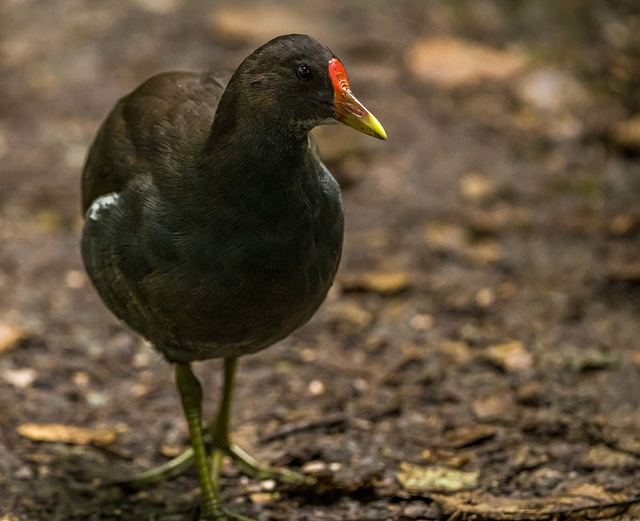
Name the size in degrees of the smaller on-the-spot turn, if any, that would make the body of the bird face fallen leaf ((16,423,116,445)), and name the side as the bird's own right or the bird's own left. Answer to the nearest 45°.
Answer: approximately 180°

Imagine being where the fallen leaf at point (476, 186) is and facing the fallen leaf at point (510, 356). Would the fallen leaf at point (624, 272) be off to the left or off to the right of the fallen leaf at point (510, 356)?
left

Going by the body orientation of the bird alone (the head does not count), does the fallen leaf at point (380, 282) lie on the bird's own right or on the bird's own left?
on the bird's own left

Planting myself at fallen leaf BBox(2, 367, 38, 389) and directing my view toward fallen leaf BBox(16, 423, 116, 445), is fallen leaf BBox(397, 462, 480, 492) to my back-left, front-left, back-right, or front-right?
front-left

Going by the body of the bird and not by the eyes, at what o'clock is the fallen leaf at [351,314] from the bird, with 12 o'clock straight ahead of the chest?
The fallen leaf is roughly at 8 o'clock from the bird.

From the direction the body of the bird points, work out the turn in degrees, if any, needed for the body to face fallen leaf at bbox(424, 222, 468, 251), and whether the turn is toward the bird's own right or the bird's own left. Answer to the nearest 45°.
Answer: approximately 90° to the bird's own left

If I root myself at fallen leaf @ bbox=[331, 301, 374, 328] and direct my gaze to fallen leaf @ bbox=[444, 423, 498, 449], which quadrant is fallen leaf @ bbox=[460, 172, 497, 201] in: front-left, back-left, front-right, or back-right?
back-left

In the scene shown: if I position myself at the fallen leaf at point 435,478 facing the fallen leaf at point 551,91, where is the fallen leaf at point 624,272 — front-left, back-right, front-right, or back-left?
front-right

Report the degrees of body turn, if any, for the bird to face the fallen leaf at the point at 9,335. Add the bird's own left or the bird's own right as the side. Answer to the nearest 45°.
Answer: approximately 180°

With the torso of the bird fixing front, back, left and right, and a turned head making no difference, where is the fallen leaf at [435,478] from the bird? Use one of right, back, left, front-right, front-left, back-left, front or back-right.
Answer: left

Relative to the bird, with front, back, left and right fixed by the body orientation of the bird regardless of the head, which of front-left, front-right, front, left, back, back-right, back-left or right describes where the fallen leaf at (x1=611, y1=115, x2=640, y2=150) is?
left

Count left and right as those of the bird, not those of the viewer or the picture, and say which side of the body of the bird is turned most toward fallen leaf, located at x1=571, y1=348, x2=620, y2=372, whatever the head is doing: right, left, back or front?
left

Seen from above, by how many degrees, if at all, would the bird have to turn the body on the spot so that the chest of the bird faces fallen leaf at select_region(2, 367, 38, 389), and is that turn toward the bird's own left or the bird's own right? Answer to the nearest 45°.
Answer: approximately 180°

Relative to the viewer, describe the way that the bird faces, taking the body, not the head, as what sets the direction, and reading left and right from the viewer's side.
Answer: facing the viewer and to the right of the viewer

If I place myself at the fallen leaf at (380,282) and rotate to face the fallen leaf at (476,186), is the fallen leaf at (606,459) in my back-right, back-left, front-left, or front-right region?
back-right
